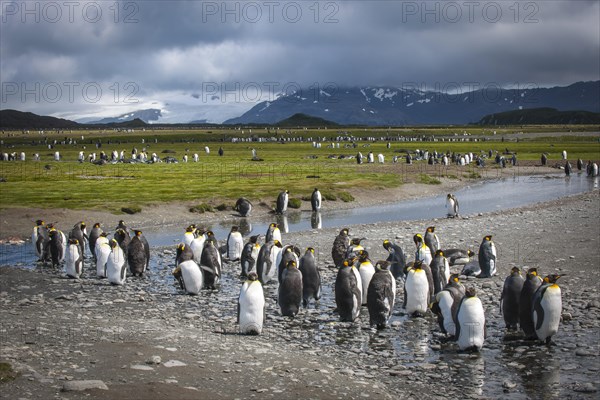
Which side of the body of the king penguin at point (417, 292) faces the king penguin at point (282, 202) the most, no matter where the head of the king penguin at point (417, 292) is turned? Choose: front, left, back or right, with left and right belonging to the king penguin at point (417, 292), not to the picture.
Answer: back

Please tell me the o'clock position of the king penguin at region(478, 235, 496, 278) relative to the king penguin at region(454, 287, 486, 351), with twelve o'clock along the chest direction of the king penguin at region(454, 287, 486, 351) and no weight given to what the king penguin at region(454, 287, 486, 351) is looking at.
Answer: the king penguin at region(478, 235, 496, 278) is roughly at 6 o'clock from the king penguin at region(454, 287, 486, 351).

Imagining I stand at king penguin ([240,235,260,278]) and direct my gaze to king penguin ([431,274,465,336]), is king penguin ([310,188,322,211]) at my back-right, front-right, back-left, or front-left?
back-left

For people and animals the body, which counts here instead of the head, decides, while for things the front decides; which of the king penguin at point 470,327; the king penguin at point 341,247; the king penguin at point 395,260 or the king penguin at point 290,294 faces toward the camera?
the king penguin at point 470,327

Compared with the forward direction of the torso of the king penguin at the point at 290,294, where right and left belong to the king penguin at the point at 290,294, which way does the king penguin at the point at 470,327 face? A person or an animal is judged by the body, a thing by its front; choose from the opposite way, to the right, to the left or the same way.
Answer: the opposite way

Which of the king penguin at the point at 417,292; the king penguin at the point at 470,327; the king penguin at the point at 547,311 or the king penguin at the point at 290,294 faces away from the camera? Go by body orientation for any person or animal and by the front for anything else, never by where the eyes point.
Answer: the king penguin at the point at 290,294

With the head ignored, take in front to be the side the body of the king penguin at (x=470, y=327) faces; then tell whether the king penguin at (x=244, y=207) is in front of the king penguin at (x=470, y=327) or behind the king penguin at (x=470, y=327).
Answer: behind

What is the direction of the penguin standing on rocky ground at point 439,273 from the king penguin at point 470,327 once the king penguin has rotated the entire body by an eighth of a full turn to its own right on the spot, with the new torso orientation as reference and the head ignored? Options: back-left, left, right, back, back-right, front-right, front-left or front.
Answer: back-right

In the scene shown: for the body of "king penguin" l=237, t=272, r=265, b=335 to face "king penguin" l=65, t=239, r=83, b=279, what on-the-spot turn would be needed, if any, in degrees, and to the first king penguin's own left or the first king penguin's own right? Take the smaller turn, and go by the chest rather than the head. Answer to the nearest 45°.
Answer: approximately 135° to the first king penguin's own right
